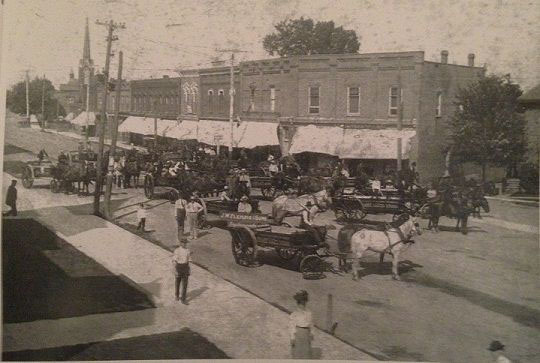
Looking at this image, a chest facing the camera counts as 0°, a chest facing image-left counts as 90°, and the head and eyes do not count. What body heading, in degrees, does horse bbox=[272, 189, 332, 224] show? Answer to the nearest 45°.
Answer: approximately 270°

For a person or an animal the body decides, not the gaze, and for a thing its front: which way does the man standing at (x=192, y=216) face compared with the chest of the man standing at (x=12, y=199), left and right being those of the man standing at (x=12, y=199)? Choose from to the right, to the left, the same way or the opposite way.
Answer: to the right

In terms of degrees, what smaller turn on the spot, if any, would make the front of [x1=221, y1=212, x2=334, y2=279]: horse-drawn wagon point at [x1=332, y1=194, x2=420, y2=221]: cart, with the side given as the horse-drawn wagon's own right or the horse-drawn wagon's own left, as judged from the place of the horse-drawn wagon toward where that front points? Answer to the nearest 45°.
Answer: approximately 90° to the horse-drawn wagon's own left

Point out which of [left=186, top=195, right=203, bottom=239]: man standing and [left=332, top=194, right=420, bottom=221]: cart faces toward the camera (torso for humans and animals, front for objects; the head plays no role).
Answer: the man standing

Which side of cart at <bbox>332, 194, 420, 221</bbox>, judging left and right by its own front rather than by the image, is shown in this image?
right

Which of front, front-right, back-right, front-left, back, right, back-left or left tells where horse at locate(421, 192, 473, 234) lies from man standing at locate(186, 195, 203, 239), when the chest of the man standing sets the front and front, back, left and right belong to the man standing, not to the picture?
left

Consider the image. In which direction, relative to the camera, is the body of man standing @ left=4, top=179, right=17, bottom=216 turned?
to the viewer's right

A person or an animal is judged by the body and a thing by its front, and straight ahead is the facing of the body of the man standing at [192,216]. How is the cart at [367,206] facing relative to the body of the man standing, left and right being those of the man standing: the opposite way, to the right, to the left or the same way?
to the left

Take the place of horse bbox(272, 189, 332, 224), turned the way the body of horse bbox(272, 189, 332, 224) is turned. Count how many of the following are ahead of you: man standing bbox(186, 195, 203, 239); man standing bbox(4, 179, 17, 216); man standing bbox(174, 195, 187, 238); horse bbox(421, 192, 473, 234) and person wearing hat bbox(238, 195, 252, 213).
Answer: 1

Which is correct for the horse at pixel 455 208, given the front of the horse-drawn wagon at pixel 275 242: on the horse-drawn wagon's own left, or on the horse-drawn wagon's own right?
on the horse-drawn wagon's own left

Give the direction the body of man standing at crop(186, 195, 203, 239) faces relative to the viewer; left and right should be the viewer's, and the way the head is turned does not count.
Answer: facing the viewer
